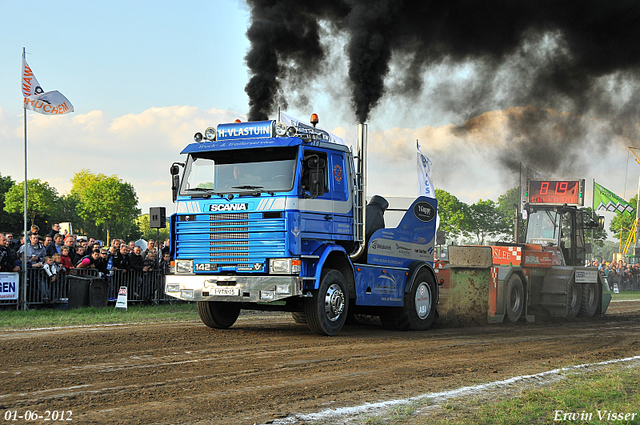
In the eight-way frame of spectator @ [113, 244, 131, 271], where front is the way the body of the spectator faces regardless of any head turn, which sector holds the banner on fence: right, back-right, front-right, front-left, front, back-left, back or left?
right

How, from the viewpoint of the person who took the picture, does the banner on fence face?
facing the viewer

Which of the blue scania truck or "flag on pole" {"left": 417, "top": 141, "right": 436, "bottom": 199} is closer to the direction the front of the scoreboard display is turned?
the blue scania truck

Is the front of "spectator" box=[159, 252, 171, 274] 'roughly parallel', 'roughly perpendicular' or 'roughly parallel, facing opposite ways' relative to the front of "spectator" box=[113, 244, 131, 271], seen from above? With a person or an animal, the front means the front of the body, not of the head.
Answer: roughly parallel

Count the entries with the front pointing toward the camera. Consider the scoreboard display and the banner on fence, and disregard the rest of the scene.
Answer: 2

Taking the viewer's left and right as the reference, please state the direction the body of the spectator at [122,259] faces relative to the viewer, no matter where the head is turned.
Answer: facing the viewer and to the right of the viewer

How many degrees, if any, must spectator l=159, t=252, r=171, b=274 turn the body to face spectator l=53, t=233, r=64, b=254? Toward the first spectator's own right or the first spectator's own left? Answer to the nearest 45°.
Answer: approximately 90° to the first spectator's own right

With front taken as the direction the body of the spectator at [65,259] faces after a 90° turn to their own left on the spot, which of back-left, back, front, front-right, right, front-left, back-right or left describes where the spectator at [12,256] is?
back

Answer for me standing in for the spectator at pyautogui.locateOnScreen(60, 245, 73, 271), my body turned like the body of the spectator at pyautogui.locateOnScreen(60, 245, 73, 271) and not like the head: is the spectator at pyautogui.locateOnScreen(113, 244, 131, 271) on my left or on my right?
on my left

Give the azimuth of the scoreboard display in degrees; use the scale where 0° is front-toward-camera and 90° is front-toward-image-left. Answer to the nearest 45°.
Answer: approximately 0°

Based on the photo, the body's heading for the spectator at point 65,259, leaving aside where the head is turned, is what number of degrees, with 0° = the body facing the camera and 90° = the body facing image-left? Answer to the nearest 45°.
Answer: approximately 315°

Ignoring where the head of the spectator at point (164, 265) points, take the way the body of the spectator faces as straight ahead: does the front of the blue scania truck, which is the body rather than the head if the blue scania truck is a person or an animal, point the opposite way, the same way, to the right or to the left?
to the right

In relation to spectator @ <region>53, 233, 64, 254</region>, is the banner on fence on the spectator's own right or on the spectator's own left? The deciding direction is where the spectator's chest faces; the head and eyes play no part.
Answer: on the spectator's own right
